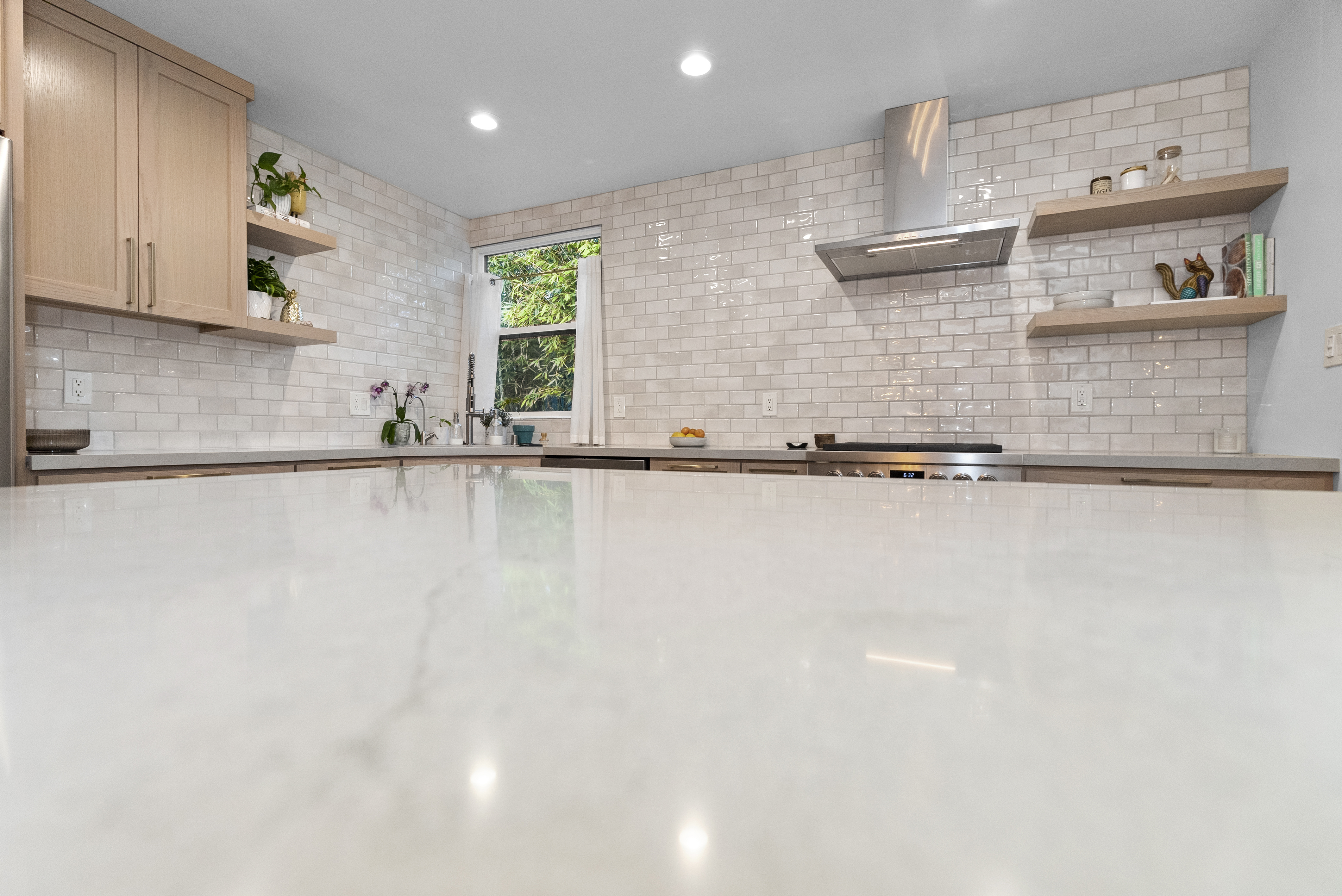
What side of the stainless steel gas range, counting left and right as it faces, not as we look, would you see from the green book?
left

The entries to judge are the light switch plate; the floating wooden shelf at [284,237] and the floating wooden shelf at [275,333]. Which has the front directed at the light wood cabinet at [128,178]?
the light switch plate

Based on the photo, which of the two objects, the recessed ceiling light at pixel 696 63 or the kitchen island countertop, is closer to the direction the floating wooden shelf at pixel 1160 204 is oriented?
the kitchen island countertop

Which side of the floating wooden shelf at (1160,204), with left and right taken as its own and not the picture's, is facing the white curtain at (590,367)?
right

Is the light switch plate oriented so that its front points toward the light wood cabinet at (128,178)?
yes

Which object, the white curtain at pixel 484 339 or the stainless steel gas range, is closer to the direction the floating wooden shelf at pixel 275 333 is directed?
the stainless steel gas range

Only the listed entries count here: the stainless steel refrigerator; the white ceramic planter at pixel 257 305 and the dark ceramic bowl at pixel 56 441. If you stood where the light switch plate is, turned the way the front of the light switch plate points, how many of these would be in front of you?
3

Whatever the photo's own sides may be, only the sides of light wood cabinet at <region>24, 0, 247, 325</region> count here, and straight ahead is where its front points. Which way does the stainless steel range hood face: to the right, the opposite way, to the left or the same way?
to the right
